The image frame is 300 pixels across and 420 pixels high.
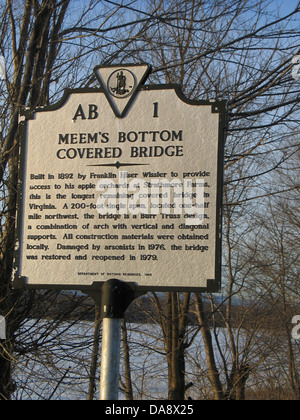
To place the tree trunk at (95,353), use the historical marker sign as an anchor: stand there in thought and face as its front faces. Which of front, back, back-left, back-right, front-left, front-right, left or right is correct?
back

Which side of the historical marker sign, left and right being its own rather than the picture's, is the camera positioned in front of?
front

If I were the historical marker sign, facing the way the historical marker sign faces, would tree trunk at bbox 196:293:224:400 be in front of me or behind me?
behind
